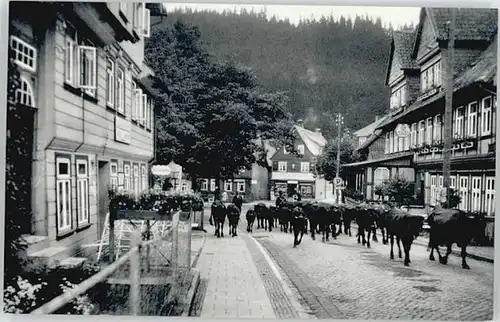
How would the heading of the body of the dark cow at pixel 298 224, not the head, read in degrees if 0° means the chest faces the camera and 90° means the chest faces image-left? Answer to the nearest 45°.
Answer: approximately 0°

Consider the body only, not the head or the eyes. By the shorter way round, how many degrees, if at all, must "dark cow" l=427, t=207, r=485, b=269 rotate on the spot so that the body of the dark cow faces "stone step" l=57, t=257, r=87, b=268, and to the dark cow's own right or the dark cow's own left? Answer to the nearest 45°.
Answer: approximately 90° to the dark cow's own right

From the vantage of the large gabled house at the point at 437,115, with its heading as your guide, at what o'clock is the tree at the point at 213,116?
The tree is roughly at 1 o'clock from the large gabled house.

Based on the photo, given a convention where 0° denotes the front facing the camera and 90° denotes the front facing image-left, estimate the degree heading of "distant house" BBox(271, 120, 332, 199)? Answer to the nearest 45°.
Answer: approximately 0°
